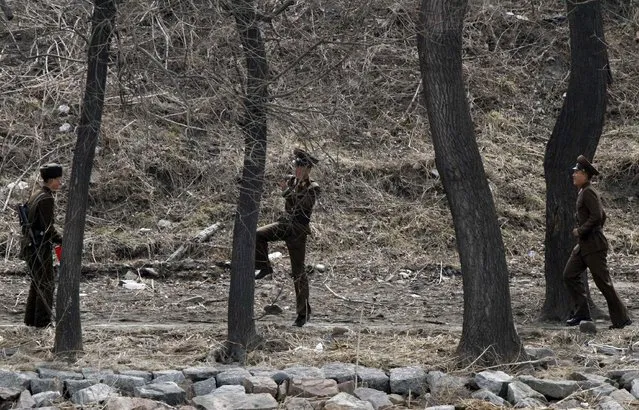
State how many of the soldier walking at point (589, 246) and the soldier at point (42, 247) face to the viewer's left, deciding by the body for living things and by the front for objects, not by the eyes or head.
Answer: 1

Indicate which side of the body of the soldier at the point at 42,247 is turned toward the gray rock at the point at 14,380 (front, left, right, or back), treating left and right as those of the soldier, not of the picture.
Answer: right

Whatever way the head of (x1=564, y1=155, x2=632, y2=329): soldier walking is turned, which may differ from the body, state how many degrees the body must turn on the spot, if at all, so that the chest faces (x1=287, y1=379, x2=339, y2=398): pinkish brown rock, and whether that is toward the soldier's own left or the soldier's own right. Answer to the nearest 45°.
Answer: approximately 45° to the soldier's own left

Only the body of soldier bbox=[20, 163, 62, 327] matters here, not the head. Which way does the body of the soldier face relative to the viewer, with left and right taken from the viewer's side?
facing to the right of the viewer

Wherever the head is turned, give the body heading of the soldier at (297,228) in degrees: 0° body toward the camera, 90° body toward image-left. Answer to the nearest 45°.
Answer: approximately 45°

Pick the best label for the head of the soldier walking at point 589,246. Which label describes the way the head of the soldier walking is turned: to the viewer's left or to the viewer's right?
to the viewer's left

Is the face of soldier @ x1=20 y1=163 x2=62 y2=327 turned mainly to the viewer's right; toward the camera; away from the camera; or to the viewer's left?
to the viewer's right

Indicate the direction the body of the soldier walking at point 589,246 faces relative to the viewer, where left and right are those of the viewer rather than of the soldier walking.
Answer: facing to the left of the viewer
